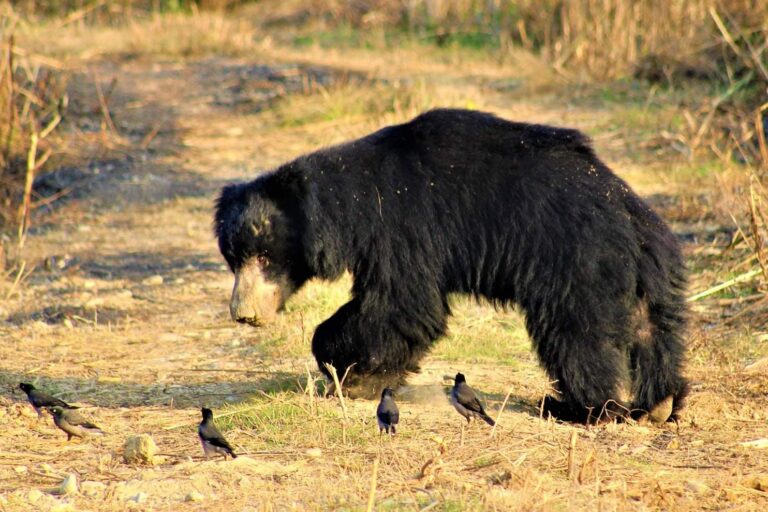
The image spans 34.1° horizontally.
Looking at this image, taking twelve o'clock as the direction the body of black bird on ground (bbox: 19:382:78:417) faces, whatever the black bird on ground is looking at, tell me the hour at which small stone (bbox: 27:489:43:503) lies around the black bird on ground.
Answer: The small stone is roughly at 9 o'clock from the black bird on ground.

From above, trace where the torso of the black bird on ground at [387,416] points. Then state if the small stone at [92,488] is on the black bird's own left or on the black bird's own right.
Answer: on the black bird's own left

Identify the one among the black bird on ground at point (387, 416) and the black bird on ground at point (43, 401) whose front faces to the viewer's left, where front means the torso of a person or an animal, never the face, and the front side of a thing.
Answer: the black bird on ground at point (43, 401)

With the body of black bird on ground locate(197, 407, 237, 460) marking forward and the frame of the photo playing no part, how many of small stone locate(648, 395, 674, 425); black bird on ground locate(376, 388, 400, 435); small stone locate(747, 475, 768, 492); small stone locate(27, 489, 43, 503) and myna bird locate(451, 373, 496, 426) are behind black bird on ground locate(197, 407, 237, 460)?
4

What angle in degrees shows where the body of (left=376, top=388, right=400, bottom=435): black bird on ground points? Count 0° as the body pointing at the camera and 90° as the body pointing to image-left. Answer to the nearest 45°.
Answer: approximately 180°

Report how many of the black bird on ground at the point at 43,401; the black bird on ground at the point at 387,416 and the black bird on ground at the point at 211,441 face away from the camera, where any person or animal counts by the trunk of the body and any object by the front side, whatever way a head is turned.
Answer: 1

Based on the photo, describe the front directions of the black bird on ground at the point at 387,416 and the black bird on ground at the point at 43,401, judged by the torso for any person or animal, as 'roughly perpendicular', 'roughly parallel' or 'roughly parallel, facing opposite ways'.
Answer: roughly perpendicular

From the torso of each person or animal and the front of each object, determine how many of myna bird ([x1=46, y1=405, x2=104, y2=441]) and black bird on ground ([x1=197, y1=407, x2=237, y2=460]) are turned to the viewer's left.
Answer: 2

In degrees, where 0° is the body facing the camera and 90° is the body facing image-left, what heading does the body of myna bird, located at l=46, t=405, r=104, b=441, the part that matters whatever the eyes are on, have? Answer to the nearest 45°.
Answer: approximately 90°

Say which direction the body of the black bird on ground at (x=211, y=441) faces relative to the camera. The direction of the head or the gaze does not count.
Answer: to the viewer's left

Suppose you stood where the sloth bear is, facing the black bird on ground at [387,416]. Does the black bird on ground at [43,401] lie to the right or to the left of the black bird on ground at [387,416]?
right

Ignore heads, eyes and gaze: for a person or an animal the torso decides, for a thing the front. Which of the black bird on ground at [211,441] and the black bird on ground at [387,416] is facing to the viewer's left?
the black bird on ground at [211,441]

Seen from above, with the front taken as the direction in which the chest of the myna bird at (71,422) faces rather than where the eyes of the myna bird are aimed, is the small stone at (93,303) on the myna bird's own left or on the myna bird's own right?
on the myna bird's own right

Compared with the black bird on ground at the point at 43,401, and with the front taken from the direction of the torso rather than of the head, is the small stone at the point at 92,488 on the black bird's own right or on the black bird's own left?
on the black bird's own left

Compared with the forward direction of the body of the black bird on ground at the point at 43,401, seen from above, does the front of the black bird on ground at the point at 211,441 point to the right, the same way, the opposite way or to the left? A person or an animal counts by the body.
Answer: the same way

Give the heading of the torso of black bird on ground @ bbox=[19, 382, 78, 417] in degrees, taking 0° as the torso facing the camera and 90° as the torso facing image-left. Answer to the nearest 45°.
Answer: approximately 90°
